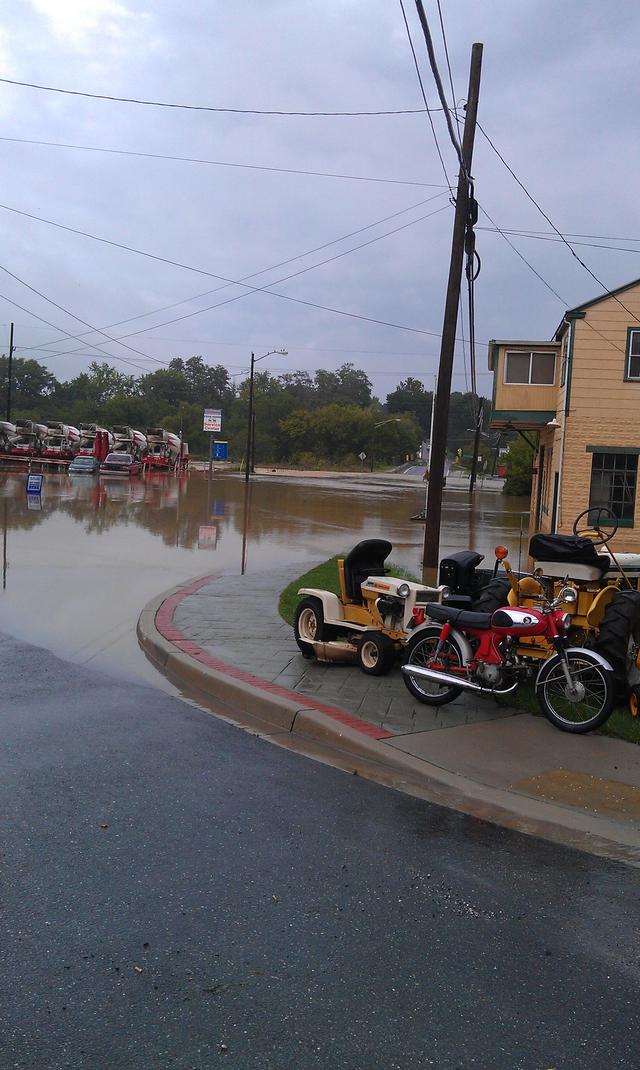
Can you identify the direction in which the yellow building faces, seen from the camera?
facing to the left of the viewer
